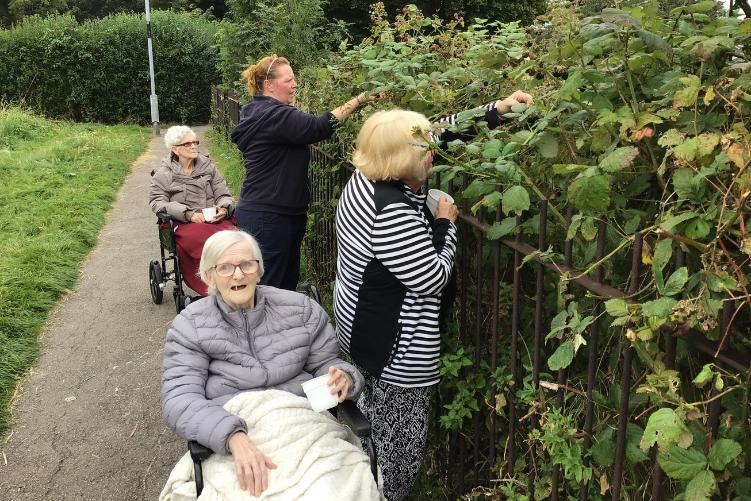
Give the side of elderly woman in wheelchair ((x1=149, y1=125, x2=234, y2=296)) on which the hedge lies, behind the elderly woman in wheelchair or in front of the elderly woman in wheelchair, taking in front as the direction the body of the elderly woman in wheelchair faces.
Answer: behind

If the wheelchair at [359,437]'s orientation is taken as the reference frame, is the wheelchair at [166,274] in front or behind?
behind

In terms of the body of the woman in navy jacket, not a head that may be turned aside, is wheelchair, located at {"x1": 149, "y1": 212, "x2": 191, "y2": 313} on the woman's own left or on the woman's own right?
on the woman's own left

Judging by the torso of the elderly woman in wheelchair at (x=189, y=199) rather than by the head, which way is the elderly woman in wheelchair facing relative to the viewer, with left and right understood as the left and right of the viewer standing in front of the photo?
facing the viewer and to the right of the viewer

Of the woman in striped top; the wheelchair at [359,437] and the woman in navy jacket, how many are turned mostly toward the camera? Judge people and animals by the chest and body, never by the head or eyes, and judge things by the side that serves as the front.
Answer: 1

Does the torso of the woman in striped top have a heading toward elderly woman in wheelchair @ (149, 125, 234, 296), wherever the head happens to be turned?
no

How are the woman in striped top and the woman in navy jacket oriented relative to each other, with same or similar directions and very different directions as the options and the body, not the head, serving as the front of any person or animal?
same or similar directions

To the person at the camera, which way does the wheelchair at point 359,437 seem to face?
facing the viewer

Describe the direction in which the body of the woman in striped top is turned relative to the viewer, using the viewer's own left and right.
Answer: facing to the right of the viewer

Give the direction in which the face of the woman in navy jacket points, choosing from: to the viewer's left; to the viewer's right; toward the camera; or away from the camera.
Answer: to the viewer's right

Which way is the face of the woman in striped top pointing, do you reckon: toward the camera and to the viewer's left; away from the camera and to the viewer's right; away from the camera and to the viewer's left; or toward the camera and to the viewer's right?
away from the camera and to the viewer's right

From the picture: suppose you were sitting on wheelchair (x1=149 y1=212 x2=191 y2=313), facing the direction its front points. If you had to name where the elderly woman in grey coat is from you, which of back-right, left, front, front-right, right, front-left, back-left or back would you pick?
front-right

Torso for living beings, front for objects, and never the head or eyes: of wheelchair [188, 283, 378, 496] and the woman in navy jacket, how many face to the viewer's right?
1

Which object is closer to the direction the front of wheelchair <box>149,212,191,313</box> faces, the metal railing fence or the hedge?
the metal railing fence

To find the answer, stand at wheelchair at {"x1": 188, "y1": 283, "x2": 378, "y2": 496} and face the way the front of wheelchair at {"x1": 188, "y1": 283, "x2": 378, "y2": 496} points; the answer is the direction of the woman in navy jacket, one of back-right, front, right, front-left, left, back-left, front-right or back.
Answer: back

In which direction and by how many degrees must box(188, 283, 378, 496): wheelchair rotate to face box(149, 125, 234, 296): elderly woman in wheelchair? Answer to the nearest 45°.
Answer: approximately 180°

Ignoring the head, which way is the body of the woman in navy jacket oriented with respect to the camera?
to the viewer's right

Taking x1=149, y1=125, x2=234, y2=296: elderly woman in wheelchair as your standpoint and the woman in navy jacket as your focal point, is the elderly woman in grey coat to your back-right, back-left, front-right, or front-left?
front-right

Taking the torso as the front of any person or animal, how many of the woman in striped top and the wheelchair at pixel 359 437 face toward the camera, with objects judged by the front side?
1

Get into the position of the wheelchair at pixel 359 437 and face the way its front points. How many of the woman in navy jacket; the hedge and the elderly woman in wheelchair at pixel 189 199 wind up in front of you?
0
